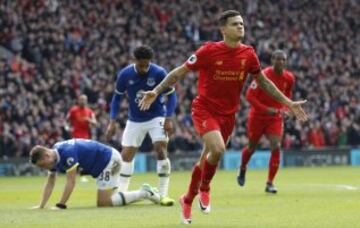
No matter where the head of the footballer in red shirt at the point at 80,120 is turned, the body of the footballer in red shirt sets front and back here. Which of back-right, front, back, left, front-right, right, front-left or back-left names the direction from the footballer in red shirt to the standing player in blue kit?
front

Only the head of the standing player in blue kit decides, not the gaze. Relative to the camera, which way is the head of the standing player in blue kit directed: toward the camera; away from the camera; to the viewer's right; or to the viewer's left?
toward the camera

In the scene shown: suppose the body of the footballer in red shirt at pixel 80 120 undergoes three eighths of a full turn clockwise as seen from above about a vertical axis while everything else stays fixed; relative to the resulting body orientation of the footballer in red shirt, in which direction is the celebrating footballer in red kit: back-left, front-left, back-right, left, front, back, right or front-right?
back-left

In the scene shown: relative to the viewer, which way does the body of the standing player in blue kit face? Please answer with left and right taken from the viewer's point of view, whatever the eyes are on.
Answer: facing the viewer

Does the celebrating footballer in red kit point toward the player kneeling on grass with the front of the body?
no

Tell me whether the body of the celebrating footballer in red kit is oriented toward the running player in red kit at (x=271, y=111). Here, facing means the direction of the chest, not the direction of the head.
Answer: no

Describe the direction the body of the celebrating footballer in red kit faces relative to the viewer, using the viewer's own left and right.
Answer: facing the viewer and to the right of the viewer

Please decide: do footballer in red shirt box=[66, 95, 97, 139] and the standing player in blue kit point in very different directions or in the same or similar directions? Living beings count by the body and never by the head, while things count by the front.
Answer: same or similar directions

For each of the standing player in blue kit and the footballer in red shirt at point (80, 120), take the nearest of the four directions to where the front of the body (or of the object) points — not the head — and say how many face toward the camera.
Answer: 2

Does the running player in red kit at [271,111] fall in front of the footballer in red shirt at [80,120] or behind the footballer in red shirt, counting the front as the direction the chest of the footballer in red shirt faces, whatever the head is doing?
in front

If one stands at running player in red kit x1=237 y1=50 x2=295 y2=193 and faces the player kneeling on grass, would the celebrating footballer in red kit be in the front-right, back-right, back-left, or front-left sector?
front-left

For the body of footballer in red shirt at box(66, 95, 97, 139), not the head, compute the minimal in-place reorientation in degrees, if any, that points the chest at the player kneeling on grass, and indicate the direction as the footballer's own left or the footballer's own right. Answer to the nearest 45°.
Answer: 0° — they already face them
